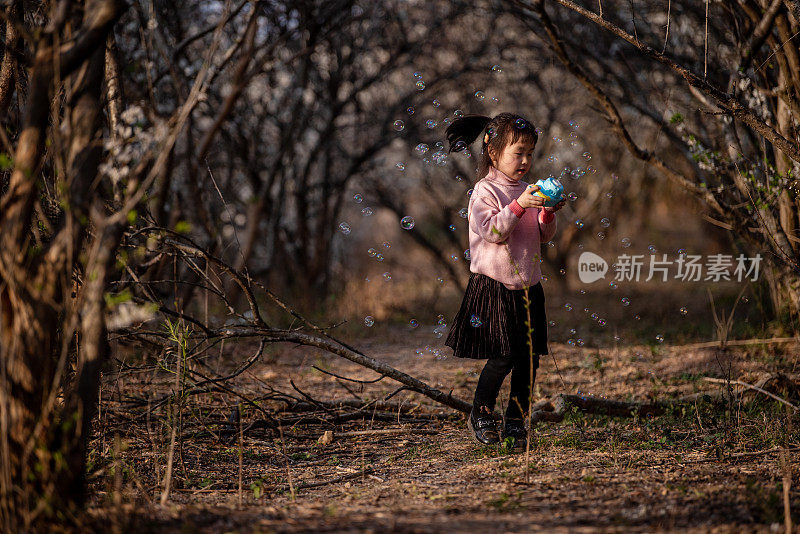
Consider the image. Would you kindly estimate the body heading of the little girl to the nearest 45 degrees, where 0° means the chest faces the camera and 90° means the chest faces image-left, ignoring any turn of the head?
approximately 315°
